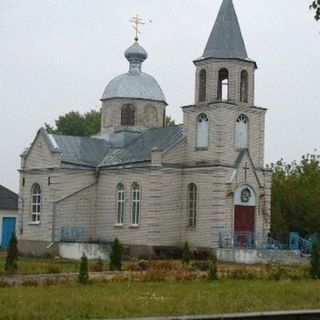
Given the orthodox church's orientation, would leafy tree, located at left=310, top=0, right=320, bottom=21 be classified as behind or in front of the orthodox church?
in front

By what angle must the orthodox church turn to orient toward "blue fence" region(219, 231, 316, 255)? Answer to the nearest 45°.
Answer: approximately 45° to its left

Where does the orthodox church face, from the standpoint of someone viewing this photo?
facing the viewer and to the right of the viewer

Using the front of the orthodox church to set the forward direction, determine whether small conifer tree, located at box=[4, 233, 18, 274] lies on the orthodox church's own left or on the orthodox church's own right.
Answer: on the orthodox church's own right

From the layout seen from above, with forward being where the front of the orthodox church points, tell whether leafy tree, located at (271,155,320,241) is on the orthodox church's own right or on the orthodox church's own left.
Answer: on the orthodox church's own left
